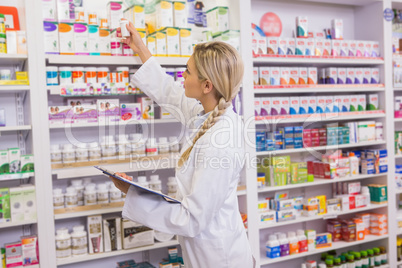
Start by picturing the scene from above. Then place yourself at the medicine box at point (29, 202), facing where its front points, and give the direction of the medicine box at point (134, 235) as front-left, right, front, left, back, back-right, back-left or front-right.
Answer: left

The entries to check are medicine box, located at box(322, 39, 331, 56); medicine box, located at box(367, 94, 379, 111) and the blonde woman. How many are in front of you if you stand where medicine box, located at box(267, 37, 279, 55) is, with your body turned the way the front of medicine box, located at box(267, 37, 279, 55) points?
1

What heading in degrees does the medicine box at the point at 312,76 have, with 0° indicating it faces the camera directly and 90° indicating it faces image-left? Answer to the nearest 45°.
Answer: approximately 0°

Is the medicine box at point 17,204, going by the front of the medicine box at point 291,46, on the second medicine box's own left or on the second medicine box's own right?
on the second medicine box's own right

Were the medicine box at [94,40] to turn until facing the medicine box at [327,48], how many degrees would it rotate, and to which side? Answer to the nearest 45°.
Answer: approximately 90° to its left

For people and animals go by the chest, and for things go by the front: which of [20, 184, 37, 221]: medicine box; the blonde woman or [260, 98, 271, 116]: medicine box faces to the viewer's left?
the blonde woman
